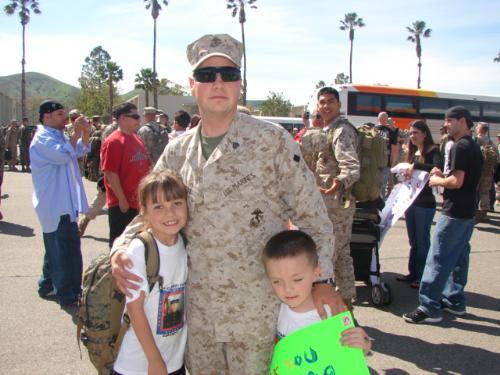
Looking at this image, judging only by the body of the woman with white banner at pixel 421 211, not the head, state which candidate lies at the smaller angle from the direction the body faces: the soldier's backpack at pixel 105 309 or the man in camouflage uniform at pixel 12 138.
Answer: the soldier's backpack

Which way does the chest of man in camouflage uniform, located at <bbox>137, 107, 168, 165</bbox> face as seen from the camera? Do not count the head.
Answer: away from the camera

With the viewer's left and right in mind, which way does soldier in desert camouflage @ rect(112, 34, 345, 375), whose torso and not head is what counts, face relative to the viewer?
facing the viewer

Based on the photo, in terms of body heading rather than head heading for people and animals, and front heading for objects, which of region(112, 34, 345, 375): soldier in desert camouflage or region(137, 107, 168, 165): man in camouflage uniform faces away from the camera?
the man in camouflage uniform

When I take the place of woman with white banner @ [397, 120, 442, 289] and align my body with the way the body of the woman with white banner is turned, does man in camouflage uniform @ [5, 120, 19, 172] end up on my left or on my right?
on my right

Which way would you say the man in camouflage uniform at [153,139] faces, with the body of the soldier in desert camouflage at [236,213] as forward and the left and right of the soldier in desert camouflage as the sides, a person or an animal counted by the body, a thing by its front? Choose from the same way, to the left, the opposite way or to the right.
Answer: the opposite way

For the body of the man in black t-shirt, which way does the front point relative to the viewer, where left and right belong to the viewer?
facing to the left of the viewer

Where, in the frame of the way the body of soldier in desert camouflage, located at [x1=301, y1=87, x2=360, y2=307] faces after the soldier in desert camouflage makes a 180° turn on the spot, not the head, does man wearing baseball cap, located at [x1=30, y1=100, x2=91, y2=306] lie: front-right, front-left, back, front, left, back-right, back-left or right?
back-left
